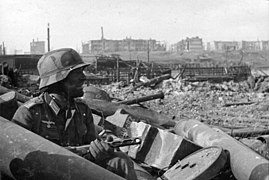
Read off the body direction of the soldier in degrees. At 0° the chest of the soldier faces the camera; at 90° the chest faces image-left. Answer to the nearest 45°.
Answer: approximately 315°

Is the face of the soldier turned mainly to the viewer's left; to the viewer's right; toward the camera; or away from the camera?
to the viewer's right
